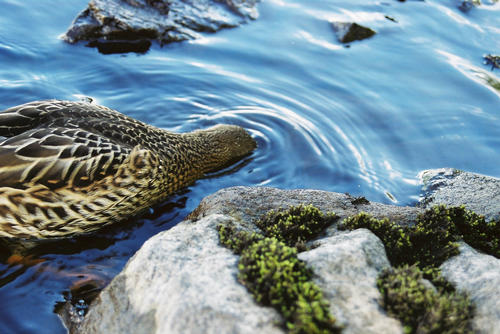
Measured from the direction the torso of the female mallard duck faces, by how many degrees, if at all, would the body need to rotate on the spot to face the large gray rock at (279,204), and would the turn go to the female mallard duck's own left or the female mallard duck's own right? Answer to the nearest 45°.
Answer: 0° — it already faces it

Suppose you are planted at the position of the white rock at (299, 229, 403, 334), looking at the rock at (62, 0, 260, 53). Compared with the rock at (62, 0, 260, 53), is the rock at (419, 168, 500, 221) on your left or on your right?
right

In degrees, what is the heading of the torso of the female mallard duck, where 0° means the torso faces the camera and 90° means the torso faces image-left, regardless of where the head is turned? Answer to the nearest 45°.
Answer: approximately 270°

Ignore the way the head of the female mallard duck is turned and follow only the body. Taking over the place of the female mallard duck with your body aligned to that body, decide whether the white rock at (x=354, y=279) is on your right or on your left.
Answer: on your right

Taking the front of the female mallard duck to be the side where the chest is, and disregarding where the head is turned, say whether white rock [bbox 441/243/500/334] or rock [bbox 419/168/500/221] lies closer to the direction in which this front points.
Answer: the rock

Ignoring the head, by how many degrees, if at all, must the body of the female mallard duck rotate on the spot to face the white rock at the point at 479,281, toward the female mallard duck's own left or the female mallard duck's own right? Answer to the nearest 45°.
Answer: approximately 45° to the female mallard duck's own right

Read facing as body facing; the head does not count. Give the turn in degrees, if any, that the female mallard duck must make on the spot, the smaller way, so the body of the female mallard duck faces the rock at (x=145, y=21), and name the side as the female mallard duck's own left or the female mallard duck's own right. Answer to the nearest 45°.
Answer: approximately 90° to the female mallard duck's own left
